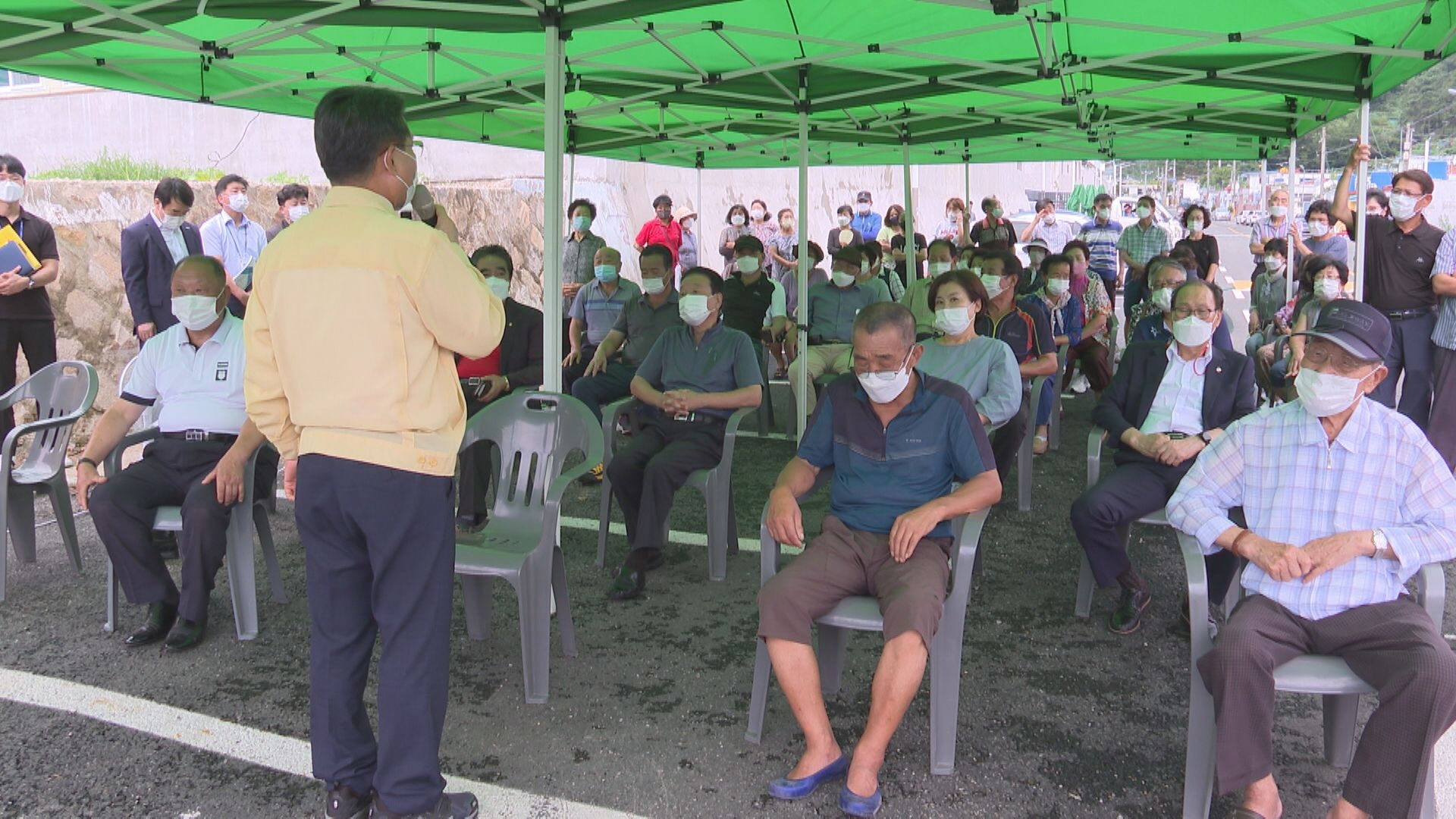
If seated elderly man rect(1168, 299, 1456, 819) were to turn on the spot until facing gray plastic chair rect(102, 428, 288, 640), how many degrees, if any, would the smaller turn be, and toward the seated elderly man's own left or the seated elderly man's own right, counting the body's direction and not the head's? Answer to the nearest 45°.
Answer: approximately 90° to the seated elderly man's own right

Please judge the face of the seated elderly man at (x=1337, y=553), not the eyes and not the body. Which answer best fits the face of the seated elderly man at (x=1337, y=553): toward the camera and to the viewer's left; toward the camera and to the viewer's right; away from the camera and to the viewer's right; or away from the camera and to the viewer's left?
toward the camera and to the viewer's left

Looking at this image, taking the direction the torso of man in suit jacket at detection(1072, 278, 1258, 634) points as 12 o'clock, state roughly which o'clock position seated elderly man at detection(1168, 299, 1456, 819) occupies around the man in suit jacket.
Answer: The seated elderly man is roughly at 10 o'clock from the man in suit jacket.

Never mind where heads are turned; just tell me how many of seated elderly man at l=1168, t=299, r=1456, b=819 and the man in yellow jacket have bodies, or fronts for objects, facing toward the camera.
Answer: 1

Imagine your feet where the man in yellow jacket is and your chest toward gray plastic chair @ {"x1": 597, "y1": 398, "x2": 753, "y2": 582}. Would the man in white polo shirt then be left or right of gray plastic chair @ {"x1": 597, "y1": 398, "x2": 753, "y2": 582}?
left

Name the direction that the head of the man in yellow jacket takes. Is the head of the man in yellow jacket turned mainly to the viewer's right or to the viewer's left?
to the viewer's right

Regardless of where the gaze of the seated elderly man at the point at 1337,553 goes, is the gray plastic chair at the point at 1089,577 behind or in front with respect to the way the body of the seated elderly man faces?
behind

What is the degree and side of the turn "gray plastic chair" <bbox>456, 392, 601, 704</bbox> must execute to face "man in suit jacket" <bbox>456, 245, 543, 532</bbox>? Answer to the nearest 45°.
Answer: approximately 135° to its right

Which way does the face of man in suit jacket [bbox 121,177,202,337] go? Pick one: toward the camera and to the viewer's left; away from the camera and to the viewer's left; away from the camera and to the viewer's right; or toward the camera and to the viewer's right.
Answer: toward the camera and to the viewer's right

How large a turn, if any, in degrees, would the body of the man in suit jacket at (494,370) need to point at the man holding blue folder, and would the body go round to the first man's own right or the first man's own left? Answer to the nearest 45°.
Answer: approximately 45° to the first man's own right

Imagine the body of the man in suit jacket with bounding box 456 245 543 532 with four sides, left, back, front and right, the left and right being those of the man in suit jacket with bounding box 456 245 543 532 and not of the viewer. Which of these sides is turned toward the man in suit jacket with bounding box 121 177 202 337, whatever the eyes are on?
right

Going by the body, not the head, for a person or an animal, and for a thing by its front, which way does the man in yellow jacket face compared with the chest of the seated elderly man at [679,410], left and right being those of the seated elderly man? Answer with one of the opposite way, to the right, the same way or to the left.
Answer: the opposite way

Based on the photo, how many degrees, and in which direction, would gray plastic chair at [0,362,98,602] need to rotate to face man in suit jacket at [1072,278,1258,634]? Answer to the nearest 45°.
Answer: approximately 90° to its left

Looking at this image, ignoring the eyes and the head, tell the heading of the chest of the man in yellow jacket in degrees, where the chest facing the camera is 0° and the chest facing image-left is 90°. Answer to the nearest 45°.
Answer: approximately 225°

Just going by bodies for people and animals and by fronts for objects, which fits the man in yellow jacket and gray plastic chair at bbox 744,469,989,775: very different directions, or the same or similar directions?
very different directions

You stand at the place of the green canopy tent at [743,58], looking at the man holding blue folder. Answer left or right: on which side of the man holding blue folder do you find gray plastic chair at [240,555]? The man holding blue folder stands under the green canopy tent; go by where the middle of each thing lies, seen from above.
left
